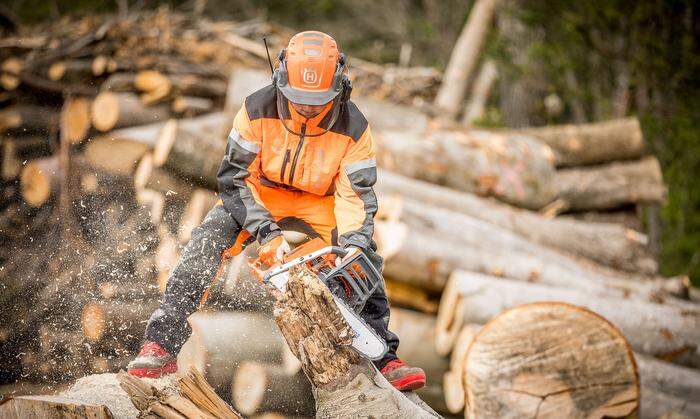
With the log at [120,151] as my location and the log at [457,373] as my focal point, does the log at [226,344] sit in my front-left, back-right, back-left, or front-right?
front-right

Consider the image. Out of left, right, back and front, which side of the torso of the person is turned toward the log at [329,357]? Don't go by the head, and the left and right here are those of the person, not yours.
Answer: front

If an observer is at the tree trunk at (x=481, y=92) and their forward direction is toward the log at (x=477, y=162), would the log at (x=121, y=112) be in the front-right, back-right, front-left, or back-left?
front-right

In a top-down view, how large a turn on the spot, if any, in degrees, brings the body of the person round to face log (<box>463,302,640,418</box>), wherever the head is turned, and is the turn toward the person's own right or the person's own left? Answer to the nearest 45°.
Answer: approximately 90° to the person's own left

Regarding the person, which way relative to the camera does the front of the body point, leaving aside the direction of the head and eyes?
toward the camera

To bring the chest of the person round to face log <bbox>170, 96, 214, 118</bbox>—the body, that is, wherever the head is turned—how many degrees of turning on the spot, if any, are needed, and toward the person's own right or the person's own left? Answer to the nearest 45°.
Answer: approximately 180°

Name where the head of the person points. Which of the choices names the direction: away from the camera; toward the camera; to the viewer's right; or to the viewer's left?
toward the camera

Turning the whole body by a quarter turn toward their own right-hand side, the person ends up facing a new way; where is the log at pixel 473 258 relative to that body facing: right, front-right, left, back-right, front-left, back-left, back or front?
back-right

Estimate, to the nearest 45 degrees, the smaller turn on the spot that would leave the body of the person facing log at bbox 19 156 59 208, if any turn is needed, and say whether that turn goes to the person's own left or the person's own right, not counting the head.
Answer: approximately 135° to the person's own right

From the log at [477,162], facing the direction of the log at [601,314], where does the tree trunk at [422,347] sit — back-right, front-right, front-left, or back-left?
front-right
